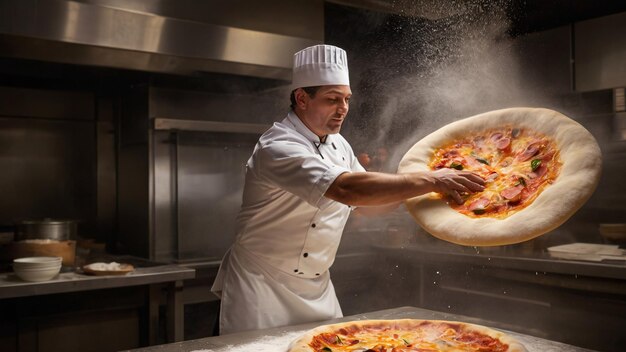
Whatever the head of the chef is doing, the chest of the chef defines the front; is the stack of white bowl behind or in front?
behind

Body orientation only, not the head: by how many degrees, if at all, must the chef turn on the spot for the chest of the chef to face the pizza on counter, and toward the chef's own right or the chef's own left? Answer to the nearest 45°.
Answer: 0° — they already face it

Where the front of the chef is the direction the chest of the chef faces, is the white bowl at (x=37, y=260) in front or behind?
behind

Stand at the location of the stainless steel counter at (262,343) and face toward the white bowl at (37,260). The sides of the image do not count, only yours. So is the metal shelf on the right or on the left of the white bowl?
right

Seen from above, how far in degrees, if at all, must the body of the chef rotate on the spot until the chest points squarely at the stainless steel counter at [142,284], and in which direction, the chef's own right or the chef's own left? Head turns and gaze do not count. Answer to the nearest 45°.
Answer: approximately 180°

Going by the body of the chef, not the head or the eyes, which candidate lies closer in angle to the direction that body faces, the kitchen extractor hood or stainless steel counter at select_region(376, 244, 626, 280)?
the stainless steel counter

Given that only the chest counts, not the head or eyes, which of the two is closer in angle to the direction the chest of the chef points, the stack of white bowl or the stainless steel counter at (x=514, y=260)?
the stainless steel counter

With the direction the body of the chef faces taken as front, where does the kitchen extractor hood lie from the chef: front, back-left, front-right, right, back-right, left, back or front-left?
back

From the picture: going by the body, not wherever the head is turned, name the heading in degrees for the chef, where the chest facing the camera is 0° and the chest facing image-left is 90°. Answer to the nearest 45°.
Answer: approximately 315°

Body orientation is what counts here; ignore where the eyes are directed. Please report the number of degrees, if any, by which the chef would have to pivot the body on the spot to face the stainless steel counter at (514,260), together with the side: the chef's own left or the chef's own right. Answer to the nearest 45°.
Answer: approximately 90° to the chef's own left
